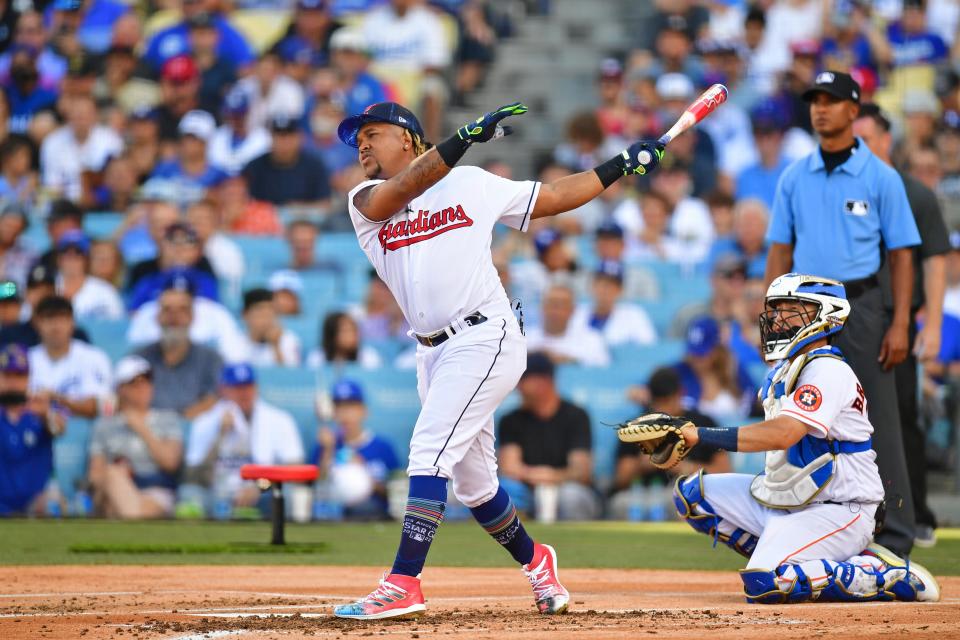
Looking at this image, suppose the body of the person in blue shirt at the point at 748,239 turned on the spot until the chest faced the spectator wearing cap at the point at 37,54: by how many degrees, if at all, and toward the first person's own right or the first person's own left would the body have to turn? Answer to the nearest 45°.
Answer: approximately 90° to the first person's own right

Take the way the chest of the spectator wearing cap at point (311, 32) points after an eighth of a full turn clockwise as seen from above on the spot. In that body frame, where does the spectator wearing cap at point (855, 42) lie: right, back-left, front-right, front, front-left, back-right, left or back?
back-left

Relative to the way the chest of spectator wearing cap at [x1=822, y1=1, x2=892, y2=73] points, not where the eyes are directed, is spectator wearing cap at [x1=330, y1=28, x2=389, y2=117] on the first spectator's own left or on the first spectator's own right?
on the first spectator's own right

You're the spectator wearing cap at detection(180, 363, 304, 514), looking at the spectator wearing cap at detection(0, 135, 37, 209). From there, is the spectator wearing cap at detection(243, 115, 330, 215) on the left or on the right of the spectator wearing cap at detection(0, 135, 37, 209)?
right

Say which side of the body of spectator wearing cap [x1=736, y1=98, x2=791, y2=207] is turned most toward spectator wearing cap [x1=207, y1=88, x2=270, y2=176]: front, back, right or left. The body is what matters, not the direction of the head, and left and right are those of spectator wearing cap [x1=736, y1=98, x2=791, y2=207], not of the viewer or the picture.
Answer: right

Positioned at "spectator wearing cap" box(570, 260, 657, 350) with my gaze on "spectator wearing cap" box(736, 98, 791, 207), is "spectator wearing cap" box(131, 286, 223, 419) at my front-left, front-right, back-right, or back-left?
back-left

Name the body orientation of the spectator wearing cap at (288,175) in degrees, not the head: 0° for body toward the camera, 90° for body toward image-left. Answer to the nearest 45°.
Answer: approximately 0°

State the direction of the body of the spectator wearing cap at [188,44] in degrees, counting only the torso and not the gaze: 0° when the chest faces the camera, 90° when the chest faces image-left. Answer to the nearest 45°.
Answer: approximately 0°

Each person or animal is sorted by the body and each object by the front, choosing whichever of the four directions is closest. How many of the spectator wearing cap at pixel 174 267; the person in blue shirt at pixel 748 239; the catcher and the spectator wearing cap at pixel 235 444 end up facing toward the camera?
3
